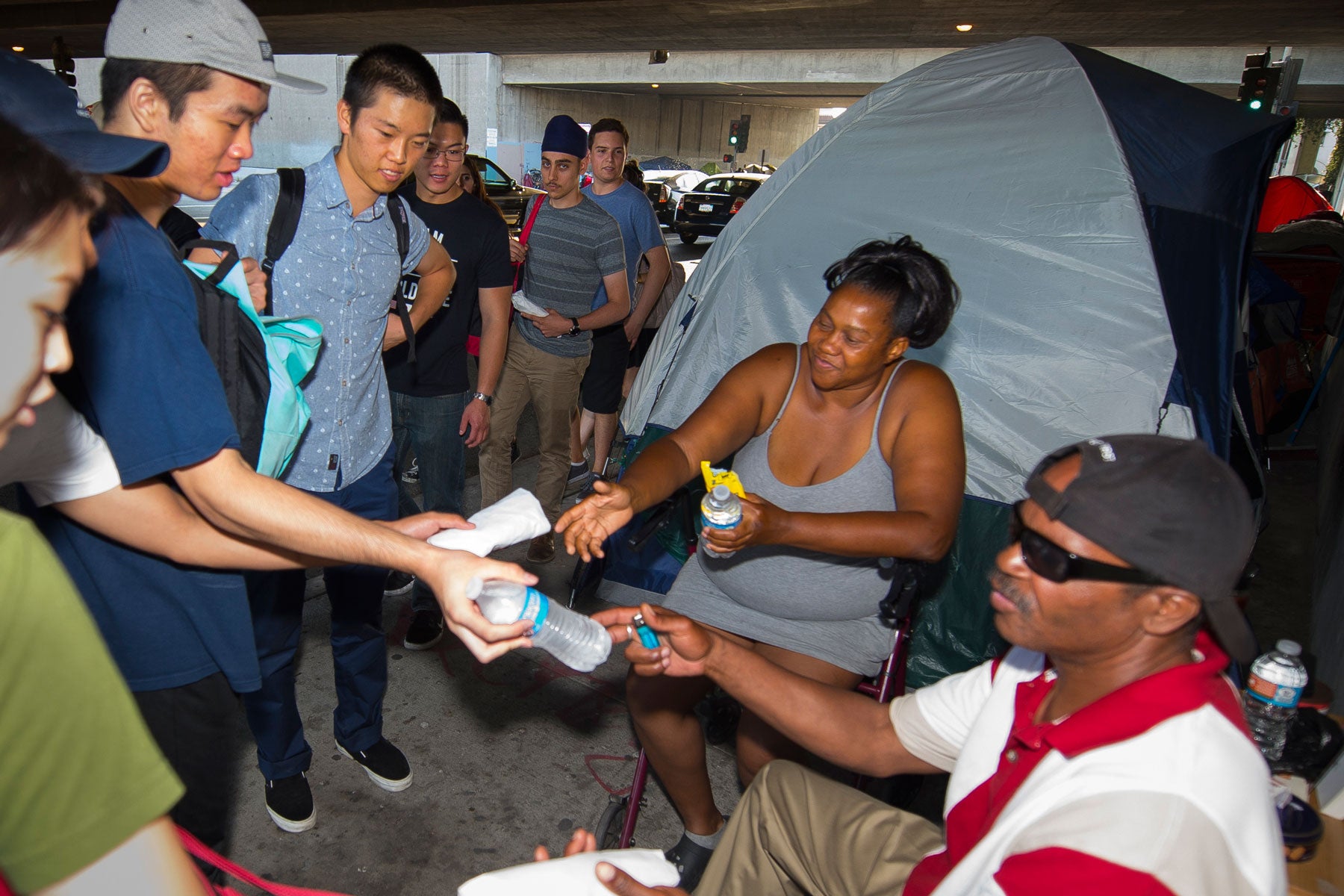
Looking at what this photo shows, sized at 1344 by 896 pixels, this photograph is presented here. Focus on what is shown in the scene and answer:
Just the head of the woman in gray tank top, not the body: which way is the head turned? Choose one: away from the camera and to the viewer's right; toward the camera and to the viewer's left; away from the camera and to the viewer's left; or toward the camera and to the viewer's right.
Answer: toward the camera and to the viewer's left

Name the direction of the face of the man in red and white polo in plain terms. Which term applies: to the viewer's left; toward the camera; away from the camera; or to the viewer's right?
to the viewer's left

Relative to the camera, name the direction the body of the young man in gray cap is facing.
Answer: to the viewer's right

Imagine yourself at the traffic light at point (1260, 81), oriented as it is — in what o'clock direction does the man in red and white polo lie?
The man in red and white polo is roughly at 12 o'clock from the traffic light.

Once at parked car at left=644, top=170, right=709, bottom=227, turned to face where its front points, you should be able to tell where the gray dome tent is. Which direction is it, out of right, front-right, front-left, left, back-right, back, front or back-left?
back-right

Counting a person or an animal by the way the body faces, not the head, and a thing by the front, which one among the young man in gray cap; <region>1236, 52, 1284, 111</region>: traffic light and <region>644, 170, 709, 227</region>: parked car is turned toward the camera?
the traffic light

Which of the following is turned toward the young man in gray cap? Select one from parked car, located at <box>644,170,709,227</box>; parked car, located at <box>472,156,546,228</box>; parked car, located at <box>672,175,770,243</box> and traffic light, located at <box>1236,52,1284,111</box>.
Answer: the traffic light

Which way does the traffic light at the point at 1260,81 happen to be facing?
toward the camera

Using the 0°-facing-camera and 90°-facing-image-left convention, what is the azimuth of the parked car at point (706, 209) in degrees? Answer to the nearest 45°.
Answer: approximately 225°

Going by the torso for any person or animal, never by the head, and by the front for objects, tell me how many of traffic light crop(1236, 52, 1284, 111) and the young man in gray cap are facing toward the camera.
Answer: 1

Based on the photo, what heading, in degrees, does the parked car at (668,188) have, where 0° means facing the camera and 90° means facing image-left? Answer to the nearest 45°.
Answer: approximately 225°

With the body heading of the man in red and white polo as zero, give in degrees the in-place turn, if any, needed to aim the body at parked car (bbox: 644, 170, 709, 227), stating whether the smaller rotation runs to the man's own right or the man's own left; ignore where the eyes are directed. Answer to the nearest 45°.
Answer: approximately 135° to the man's own right

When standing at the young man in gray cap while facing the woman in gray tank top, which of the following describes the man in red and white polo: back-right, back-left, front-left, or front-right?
front-right
